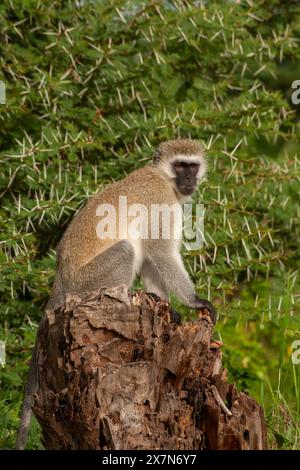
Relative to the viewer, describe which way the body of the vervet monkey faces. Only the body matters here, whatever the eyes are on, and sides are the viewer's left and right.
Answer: facing to the right of the viewer
